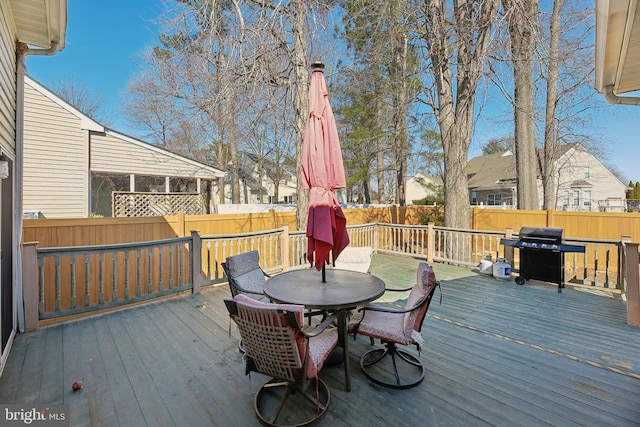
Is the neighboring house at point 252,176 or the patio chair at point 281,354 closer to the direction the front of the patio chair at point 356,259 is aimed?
the patio chair

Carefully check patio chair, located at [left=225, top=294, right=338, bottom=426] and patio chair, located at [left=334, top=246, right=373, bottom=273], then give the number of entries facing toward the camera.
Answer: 1

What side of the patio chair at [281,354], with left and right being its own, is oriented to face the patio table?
front

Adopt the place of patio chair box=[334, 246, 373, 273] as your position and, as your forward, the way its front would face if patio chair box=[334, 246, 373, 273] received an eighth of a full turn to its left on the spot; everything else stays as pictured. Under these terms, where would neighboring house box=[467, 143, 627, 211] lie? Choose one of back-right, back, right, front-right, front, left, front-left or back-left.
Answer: left

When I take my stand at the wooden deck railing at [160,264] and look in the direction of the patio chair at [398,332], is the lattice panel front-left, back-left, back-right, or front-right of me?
back-left

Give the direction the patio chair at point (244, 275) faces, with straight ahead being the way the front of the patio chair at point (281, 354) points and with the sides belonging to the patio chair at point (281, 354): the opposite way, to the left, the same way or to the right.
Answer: to the right

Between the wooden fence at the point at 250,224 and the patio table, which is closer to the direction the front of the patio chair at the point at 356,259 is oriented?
the patio table

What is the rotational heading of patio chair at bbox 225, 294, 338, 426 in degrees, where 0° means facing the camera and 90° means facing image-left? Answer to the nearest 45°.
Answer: approximately 225°

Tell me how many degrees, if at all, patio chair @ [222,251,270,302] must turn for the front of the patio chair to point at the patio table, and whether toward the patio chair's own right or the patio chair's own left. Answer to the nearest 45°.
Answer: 0° — it already faces it

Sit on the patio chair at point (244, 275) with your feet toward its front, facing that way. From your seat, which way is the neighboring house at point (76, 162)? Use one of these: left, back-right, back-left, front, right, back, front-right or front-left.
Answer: back

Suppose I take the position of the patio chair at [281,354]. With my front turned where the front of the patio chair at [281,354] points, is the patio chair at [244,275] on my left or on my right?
on my left

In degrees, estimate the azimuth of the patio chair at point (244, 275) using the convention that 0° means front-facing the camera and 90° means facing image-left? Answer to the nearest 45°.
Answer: approximately 315°

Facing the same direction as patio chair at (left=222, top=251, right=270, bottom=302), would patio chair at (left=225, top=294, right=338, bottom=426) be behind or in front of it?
in front
